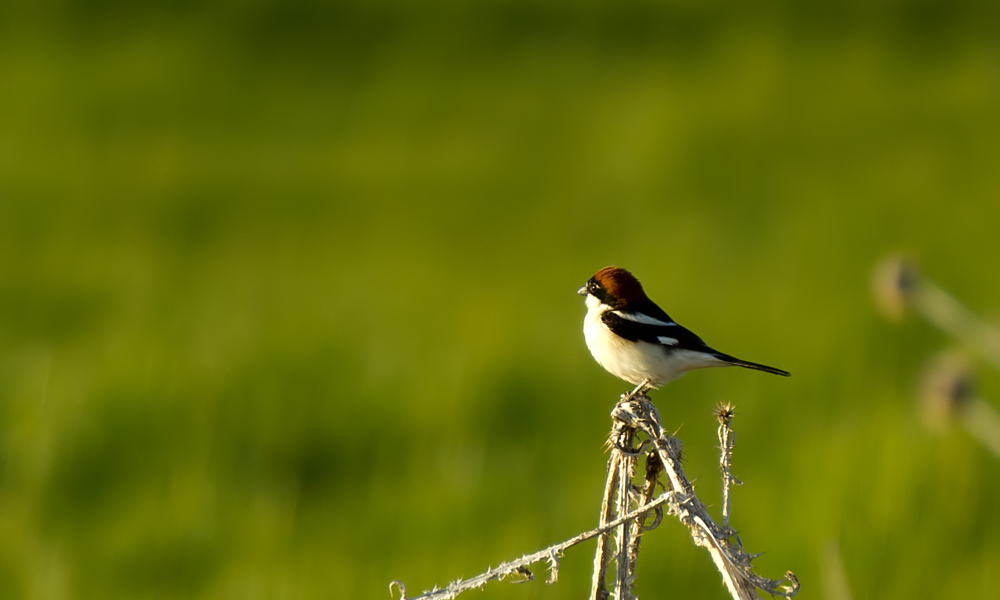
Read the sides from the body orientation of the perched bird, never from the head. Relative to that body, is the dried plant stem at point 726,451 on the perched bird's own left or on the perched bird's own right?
on the perched bird's own left

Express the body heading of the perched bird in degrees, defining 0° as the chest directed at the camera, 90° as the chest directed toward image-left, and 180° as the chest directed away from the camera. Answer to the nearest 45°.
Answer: approximately 90°

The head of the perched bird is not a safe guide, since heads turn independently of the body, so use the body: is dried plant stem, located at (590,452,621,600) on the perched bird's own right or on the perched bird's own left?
on the perched bird's own left
